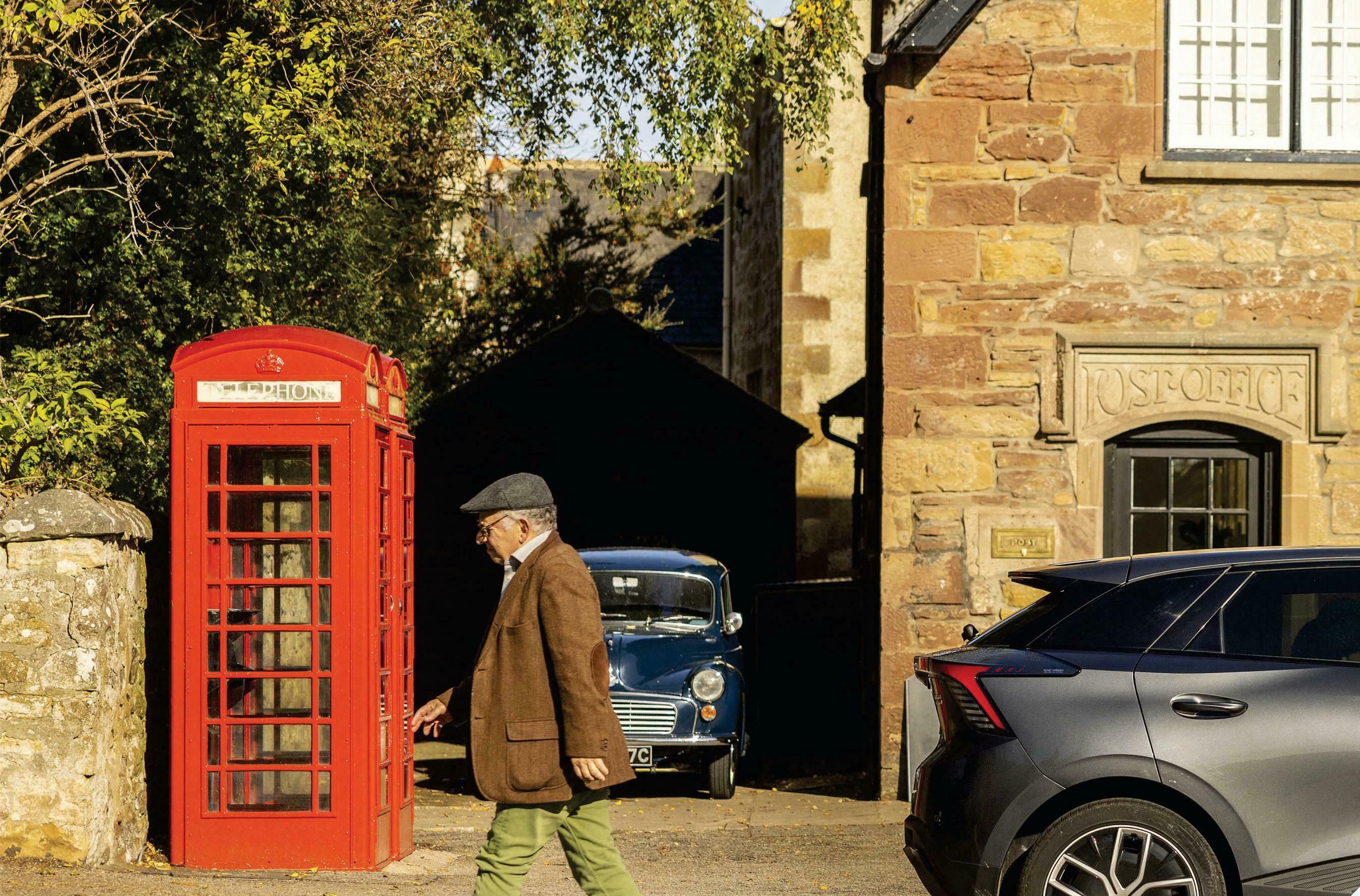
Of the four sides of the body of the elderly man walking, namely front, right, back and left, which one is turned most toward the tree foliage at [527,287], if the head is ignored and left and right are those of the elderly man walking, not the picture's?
right

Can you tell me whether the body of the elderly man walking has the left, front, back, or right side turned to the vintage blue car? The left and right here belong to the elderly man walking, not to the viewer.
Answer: right

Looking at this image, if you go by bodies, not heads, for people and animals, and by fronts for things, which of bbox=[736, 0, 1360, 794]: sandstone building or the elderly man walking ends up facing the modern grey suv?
the sandstone building

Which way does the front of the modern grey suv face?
to the viewer's right

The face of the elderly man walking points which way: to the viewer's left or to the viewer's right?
to the viewer's left

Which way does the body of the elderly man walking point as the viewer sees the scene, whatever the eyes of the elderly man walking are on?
to the viewer's left

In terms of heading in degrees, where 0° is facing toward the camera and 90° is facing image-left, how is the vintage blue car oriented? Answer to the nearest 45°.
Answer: approximately 0°

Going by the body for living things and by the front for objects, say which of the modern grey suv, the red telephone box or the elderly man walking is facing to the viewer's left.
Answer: the elderly man walking

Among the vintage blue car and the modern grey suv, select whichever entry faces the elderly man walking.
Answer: the vintage blue car

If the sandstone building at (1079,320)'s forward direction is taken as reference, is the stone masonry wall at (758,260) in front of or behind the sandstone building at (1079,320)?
behind

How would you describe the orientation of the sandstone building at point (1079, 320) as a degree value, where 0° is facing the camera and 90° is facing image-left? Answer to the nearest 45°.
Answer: approximately 0°

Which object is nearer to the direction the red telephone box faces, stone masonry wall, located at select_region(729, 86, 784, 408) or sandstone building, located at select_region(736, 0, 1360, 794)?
the sandstone building
